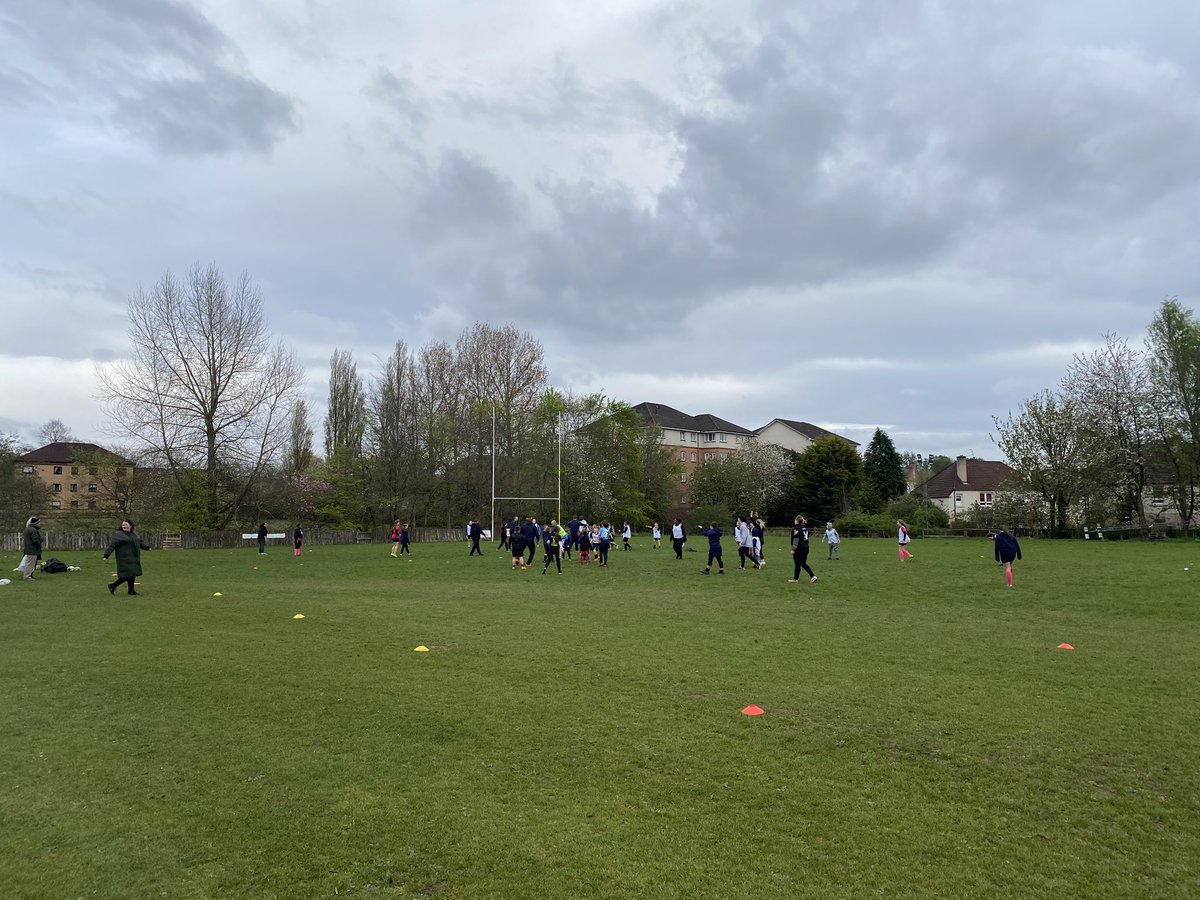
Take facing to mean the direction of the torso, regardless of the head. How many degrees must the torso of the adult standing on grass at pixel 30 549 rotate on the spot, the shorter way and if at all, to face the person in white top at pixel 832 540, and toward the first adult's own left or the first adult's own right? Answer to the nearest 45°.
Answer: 0° — they already face them

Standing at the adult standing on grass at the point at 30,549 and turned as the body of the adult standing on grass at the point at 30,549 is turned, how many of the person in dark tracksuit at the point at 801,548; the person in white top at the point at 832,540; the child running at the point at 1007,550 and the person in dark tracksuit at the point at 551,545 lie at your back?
0

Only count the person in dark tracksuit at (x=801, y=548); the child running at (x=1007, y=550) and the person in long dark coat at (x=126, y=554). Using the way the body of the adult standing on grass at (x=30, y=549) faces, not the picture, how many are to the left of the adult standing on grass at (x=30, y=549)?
0

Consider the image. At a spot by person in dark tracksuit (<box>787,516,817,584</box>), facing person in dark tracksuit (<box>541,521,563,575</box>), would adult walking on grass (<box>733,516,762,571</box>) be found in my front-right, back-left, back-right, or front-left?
front-right

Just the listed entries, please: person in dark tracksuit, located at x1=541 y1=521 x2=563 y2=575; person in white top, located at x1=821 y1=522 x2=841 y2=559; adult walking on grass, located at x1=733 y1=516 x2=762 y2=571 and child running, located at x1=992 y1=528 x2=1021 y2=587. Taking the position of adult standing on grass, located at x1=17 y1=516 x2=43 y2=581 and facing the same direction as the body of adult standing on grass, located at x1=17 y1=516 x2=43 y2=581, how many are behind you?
0

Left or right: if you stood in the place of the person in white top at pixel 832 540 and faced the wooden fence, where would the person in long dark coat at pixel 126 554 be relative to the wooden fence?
left

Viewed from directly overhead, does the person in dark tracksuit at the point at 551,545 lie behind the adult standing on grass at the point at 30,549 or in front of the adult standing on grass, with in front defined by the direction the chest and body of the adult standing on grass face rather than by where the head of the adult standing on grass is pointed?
in front

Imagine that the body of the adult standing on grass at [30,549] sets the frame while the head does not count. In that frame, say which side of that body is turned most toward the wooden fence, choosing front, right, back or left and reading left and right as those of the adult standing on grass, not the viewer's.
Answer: left

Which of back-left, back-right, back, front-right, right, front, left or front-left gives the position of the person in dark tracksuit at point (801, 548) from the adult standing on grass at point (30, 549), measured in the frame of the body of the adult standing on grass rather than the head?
front-right

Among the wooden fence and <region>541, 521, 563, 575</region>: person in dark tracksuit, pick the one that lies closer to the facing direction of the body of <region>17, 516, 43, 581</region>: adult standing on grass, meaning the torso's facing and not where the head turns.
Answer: the person in dark tracksuit

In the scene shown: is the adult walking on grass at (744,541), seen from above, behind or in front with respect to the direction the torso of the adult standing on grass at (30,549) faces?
in front

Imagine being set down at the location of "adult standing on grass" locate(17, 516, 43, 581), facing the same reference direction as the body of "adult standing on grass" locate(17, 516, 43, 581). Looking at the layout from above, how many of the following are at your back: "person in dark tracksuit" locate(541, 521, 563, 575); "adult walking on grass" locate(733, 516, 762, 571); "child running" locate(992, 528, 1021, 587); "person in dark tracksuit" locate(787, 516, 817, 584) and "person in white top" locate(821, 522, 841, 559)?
0

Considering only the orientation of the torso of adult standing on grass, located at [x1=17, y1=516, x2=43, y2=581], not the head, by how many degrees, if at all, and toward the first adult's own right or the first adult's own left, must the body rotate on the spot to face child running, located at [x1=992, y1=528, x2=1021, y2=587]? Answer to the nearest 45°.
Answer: approximately 45° to the first adult's own right

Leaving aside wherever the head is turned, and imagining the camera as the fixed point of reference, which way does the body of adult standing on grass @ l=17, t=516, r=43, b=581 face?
to the viewer's right
